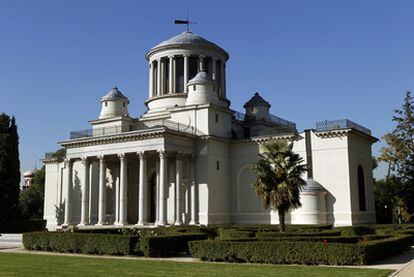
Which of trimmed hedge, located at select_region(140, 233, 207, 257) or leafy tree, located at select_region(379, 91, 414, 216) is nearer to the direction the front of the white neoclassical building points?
the trimmed hedge

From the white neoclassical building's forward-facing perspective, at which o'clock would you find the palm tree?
The palm tree is roughly at 10 o'clock from the white neoclassical building.

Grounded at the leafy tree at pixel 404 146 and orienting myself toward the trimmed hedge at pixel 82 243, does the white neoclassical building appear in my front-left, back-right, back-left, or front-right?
front-right

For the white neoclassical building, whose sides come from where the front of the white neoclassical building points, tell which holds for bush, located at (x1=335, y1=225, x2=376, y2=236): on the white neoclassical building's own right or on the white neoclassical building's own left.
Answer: on the white neoclassical building's own left

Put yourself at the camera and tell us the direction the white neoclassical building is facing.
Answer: facing the viewer and to the left of the viewer

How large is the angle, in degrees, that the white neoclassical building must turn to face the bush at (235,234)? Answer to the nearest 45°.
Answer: approximately 45° to its left

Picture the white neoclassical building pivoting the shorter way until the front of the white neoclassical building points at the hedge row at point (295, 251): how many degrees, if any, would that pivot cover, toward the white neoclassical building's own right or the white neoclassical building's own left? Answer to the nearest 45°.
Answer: approximately 45° to the white neoclassical building's own left

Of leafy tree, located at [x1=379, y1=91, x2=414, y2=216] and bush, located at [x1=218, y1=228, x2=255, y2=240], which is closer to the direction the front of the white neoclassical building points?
the bush

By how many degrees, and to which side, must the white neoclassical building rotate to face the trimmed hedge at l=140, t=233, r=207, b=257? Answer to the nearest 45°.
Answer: approximately 45° to its left

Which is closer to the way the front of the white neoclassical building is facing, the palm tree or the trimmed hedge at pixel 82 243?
the trimmed hedge
